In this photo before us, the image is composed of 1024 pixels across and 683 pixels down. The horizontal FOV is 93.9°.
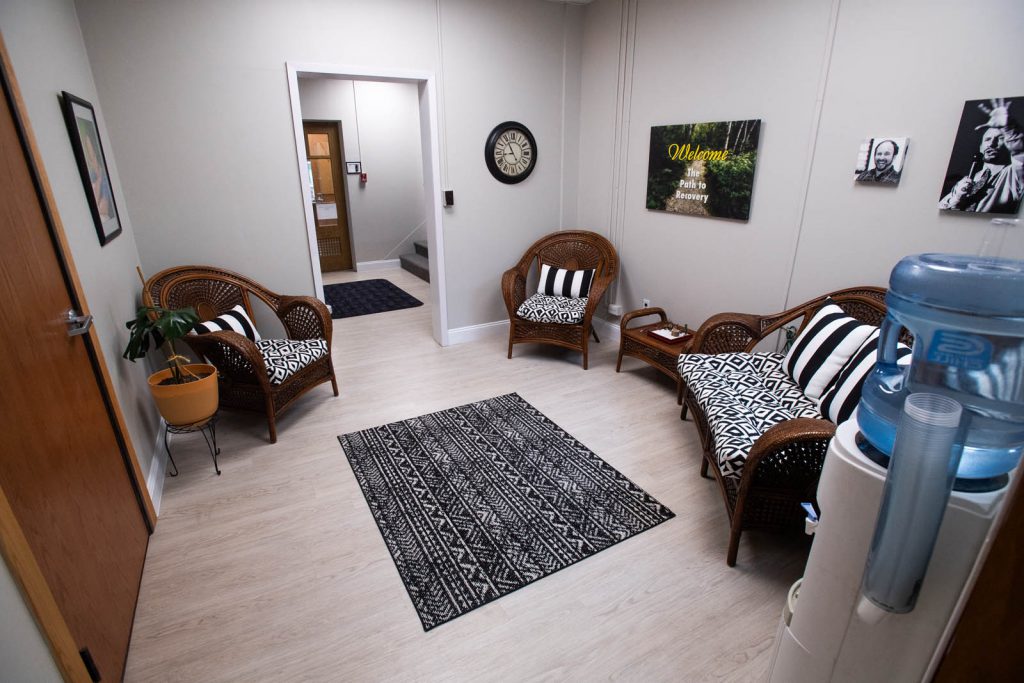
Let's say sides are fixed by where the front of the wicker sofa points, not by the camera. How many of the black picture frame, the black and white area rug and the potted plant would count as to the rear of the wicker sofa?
0

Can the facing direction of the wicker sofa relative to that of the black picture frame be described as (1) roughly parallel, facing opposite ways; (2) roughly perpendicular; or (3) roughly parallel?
roughly parallel, facing opposite ways

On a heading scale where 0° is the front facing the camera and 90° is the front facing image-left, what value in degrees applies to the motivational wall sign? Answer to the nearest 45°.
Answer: approximately 45°

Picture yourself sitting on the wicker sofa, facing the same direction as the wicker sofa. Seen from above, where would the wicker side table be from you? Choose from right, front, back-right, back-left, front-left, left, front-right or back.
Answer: right

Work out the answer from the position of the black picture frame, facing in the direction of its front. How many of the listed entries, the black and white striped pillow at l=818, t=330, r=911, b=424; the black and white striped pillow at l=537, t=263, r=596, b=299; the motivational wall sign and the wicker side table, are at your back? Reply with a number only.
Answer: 0

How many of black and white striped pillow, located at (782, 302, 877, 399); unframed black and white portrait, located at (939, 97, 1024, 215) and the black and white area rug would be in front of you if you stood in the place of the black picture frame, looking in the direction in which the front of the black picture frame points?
3

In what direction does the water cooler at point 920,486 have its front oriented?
to the viewer's left

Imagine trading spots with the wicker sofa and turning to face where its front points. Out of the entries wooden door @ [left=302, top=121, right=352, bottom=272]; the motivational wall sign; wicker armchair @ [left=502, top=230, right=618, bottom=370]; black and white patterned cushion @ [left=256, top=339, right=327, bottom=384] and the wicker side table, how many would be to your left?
0

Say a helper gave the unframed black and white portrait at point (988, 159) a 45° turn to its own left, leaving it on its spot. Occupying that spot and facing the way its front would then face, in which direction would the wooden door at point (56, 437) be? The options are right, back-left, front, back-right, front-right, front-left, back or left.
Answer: right

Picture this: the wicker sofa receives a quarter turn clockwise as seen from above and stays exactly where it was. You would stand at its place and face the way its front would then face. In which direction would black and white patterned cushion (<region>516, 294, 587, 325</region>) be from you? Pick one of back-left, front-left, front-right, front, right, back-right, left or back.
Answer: front

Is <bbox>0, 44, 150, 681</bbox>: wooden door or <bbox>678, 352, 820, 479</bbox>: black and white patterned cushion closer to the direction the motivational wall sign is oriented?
the wooden door

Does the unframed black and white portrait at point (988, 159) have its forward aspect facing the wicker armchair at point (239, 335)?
no

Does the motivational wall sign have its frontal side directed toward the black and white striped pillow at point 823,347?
no

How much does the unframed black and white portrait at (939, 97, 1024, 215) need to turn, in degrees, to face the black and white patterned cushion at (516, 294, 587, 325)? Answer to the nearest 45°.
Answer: approximately 90° to its right

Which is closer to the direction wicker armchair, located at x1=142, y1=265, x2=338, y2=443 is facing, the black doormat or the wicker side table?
the wicker side table

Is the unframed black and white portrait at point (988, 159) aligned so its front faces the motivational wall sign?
no
